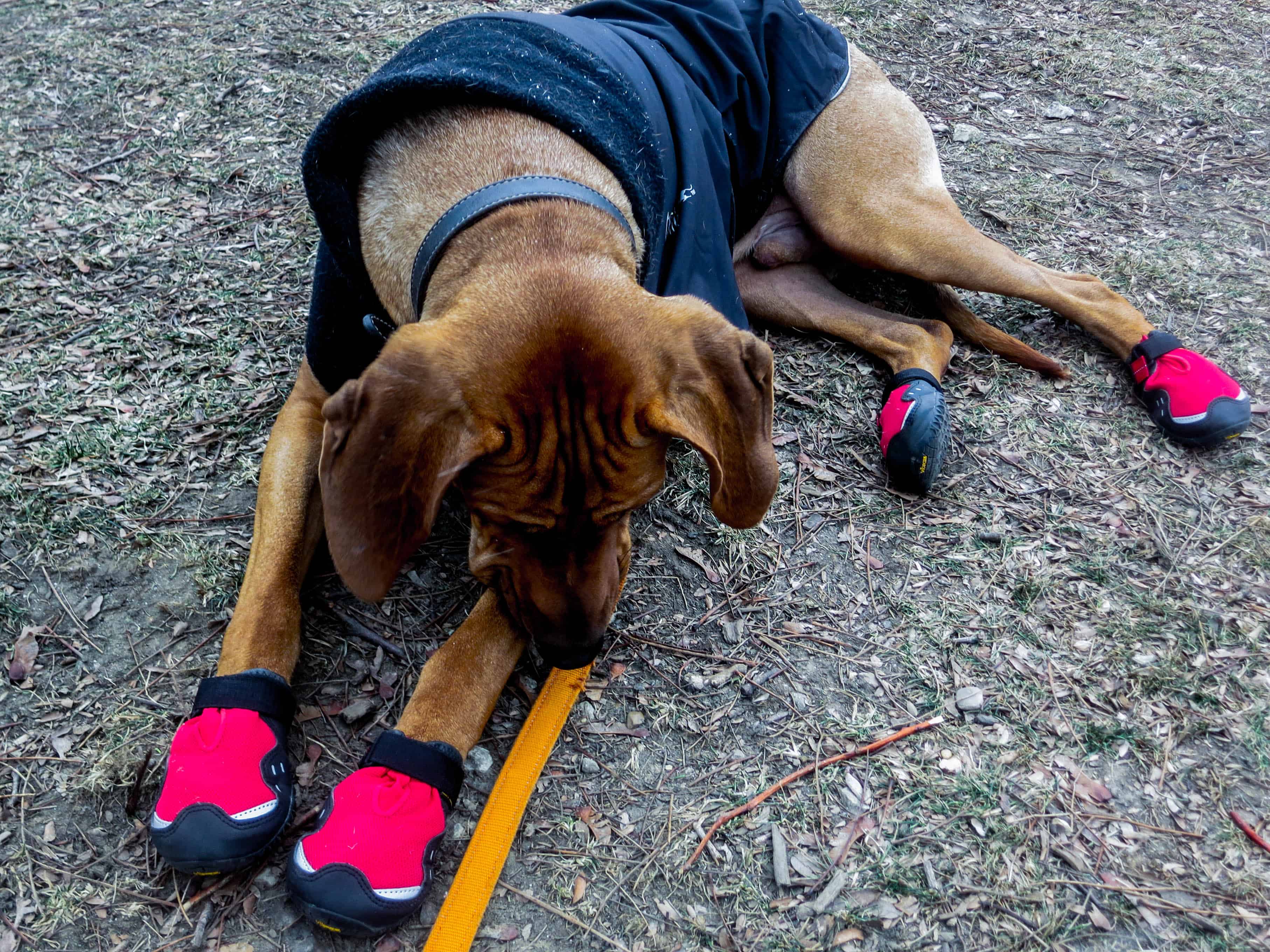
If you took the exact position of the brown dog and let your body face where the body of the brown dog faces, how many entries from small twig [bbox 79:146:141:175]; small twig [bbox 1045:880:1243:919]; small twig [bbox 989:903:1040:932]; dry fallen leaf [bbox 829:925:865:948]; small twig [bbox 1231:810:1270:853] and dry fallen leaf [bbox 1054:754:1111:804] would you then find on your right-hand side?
1

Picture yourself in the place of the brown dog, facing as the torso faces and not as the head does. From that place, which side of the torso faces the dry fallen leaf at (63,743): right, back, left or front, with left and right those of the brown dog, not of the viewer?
front

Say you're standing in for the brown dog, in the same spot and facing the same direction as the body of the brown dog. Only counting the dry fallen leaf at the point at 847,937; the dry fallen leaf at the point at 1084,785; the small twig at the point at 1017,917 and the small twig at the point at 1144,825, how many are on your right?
0

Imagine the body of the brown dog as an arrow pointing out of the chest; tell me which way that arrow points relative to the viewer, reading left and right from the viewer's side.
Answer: facing the viewer and to the left of the viewer

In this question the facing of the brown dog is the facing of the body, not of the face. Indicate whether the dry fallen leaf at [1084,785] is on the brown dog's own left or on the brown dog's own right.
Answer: on the brown dog's own left

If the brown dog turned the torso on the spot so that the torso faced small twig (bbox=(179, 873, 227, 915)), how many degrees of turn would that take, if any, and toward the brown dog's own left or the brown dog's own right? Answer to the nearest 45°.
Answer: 0° — it already faces it

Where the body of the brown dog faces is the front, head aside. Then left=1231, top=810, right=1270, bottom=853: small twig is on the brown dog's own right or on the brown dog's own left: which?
on the brown dog's own left

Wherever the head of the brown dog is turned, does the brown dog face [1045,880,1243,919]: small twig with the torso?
no

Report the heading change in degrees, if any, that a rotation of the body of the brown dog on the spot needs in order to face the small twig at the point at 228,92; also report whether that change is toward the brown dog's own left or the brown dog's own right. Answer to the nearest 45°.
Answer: approximately 90° to the brown dog's own right

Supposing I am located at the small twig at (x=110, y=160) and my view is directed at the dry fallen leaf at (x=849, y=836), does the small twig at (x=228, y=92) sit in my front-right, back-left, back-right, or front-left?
back-left

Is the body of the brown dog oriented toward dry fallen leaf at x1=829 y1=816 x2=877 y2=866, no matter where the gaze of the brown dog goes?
no

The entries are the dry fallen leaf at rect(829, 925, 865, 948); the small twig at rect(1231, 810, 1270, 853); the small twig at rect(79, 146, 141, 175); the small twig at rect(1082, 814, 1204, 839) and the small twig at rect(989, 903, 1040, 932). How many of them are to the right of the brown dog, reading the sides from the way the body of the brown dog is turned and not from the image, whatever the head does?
1
